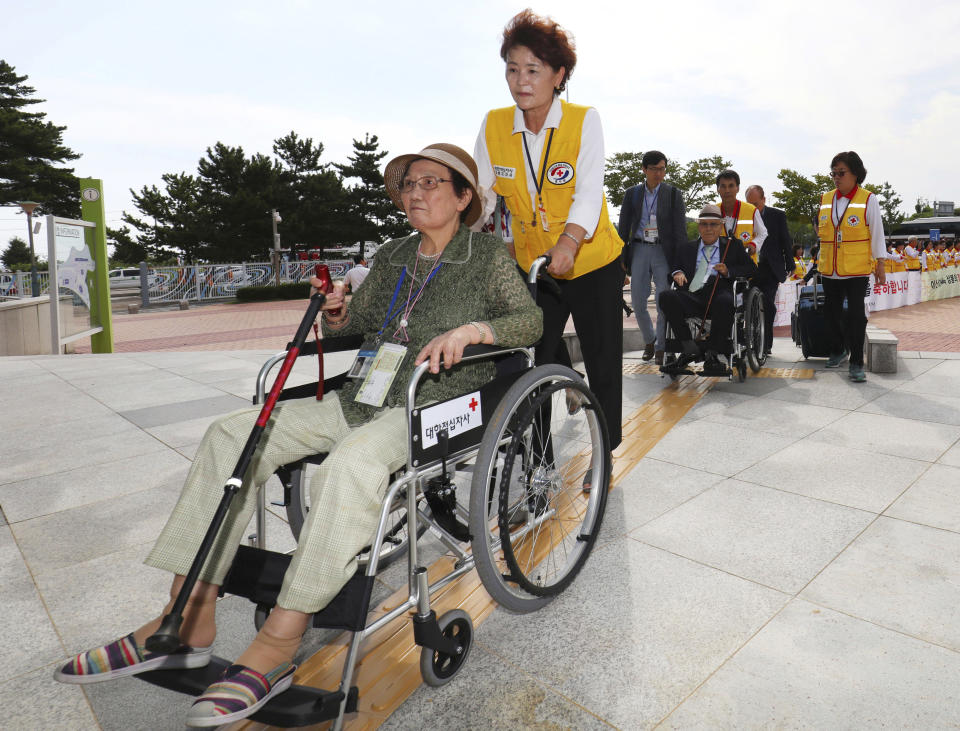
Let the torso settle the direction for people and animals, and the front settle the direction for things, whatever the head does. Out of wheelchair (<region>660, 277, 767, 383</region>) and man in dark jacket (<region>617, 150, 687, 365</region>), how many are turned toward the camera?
2

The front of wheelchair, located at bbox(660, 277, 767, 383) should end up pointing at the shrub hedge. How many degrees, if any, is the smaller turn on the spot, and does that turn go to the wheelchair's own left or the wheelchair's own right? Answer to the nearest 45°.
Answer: approximately 135° to the wheelchair's own right

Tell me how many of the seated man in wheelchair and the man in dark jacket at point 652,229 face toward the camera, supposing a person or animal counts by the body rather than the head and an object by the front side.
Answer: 2

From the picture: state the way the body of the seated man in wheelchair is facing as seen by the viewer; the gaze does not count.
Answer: toward the camera

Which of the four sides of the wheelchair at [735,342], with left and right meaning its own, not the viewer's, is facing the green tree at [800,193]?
back

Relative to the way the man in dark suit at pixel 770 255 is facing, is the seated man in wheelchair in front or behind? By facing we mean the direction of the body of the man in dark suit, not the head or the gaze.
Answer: in front

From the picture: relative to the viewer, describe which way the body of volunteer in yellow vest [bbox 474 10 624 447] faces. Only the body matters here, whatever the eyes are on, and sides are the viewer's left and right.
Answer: facing the viewer and to the left of the viewer

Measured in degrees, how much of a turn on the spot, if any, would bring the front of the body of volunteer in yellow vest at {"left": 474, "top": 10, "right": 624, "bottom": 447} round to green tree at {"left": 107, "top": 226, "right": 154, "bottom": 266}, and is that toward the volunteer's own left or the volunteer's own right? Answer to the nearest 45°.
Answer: approximately 90° to the volunteer's own right

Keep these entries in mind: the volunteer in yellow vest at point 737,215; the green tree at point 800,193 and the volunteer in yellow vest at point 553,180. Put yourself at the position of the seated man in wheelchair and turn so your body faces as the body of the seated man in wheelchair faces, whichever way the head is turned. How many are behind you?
2

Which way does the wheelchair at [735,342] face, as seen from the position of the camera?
facing the viewer

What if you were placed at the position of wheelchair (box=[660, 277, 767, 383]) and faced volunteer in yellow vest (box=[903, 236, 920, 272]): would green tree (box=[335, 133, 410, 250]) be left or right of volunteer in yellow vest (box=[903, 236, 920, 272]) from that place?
left

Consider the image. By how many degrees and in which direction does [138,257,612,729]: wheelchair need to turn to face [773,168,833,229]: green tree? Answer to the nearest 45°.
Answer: approximately 180°
